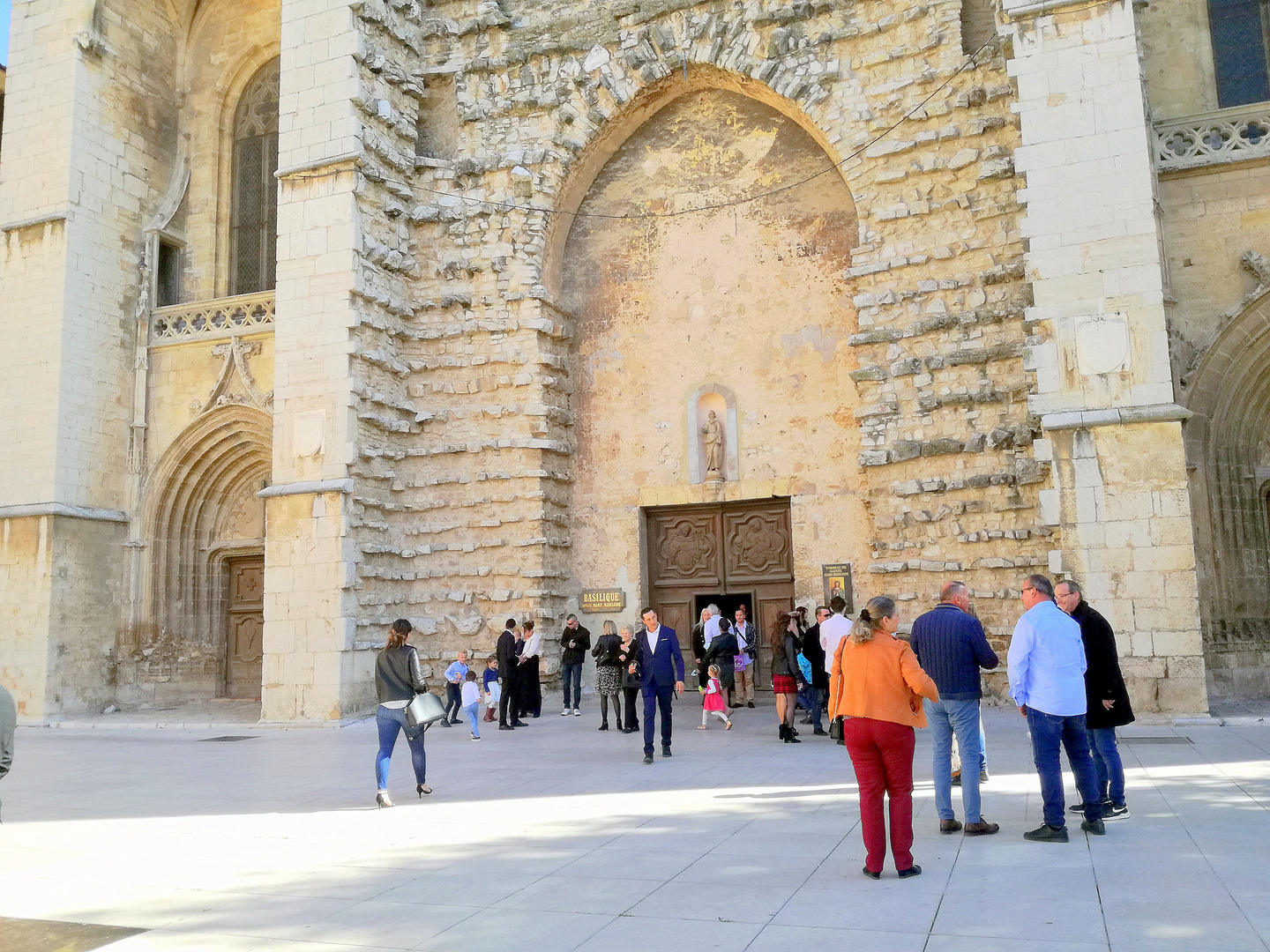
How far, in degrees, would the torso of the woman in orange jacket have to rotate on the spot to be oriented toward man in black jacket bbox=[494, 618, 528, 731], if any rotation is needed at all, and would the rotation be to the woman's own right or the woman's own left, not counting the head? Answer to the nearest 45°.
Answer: approximately 90° to the woman's own left

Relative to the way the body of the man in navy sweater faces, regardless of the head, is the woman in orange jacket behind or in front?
behind

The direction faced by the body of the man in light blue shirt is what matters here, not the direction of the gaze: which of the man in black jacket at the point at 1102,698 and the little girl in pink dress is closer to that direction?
the little girl in pink dress

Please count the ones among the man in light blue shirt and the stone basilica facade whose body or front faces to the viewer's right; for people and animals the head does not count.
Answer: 0

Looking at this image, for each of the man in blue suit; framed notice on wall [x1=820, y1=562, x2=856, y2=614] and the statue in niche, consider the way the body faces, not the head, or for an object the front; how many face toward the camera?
3

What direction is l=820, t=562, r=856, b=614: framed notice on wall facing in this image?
toward the camera

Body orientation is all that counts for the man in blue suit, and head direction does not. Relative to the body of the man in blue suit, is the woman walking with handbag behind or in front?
in front

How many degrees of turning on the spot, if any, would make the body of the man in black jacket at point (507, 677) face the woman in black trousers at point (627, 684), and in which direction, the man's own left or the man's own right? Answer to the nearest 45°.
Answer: approximately 45° to the man's own right

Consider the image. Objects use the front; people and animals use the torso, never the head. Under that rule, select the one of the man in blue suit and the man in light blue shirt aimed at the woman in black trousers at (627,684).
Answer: the man in light blue shirt

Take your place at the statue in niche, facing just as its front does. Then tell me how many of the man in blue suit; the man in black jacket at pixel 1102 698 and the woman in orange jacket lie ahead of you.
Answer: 3

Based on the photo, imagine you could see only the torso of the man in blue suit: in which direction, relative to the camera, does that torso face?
toward the camera

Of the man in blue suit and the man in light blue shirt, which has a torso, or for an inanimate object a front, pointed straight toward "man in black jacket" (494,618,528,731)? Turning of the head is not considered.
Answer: the man in light blue shirt

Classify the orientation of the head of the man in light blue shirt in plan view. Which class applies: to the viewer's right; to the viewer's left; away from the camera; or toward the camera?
to the viewer's left

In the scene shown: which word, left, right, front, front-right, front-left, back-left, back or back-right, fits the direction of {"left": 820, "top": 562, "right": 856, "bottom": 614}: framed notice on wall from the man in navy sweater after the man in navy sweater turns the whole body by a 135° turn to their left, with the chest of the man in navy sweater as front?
right

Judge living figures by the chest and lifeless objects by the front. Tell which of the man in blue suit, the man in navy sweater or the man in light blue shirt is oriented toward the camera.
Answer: the man in blue suit
